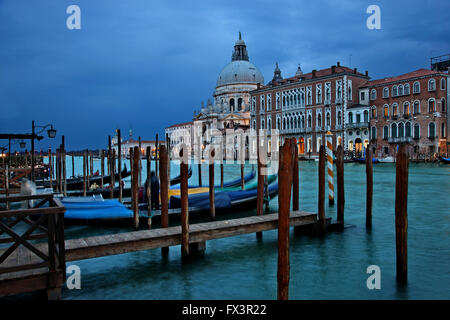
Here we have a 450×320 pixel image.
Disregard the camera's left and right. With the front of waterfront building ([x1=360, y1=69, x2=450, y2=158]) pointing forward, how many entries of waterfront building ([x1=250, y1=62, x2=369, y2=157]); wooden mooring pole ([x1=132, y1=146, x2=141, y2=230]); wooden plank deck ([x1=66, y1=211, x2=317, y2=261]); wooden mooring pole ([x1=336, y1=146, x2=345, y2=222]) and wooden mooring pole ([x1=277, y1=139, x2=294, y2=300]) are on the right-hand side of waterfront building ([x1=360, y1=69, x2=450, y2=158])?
1

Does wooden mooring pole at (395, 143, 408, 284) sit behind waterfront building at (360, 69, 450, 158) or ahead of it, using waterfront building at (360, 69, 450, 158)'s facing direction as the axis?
ahead

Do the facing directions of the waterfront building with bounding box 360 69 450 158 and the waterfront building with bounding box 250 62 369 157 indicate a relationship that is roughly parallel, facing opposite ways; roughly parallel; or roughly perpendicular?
roughly parallel

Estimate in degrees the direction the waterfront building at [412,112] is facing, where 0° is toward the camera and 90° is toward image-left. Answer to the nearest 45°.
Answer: approximately 45°

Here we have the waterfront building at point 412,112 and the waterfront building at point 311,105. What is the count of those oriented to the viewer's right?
0

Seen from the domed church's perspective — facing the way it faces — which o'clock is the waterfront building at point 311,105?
The waterfront building is roughly at 10 o'clock from the domed church.

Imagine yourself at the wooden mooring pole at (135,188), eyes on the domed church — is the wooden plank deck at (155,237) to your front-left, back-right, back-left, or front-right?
back-right

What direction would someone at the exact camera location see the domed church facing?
facing the viewer and to the left of the viewer

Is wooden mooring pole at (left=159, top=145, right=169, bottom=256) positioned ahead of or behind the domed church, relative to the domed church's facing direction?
ahead

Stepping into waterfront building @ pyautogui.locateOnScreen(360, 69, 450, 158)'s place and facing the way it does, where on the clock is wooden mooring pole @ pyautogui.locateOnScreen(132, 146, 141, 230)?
The wooden mooring pole is roughly at 11 o'clock from the waterfront building.

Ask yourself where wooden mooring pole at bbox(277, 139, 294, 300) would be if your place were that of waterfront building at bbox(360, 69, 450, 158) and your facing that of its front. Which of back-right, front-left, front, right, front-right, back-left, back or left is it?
front-left

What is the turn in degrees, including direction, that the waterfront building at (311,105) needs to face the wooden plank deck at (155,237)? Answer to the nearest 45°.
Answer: approximately 45° to its left

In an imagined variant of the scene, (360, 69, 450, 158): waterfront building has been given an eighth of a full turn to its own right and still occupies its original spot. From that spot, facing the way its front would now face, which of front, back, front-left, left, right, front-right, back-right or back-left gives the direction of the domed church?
front-right

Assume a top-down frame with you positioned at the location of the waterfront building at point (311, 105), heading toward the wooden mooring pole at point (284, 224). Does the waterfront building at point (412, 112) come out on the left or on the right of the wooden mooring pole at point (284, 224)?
left

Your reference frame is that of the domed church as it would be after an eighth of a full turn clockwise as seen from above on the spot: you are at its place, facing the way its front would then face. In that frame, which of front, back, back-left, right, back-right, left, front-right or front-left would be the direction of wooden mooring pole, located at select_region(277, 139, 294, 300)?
left
